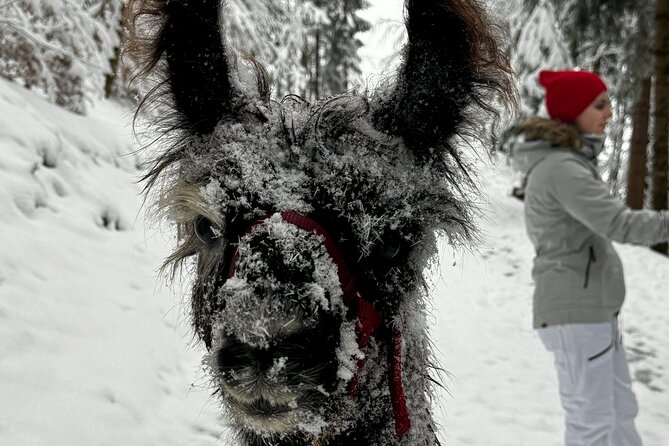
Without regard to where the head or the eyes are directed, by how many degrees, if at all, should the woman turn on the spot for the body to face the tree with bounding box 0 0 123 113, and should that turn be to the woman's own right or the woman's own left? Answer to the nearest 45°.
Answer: approximately 180°

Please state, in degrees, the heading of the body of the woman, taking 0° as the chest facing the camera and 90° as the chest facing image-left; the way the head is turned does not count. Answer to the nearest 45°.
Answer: approximately 270°

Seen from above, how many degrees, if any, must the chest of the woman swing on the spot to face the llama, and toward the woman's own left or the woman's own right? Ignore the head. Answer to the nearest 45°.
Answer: approximately 90° to the woman's own right

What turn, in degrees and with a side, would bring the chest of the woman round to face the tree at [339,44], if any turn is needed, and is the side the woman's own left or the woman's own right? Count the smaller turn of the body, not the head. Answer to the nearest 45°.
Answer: approximately 135° to the woman's own left

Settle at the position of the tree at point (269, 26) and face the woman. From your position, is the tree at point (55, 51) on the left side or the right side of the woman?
right
